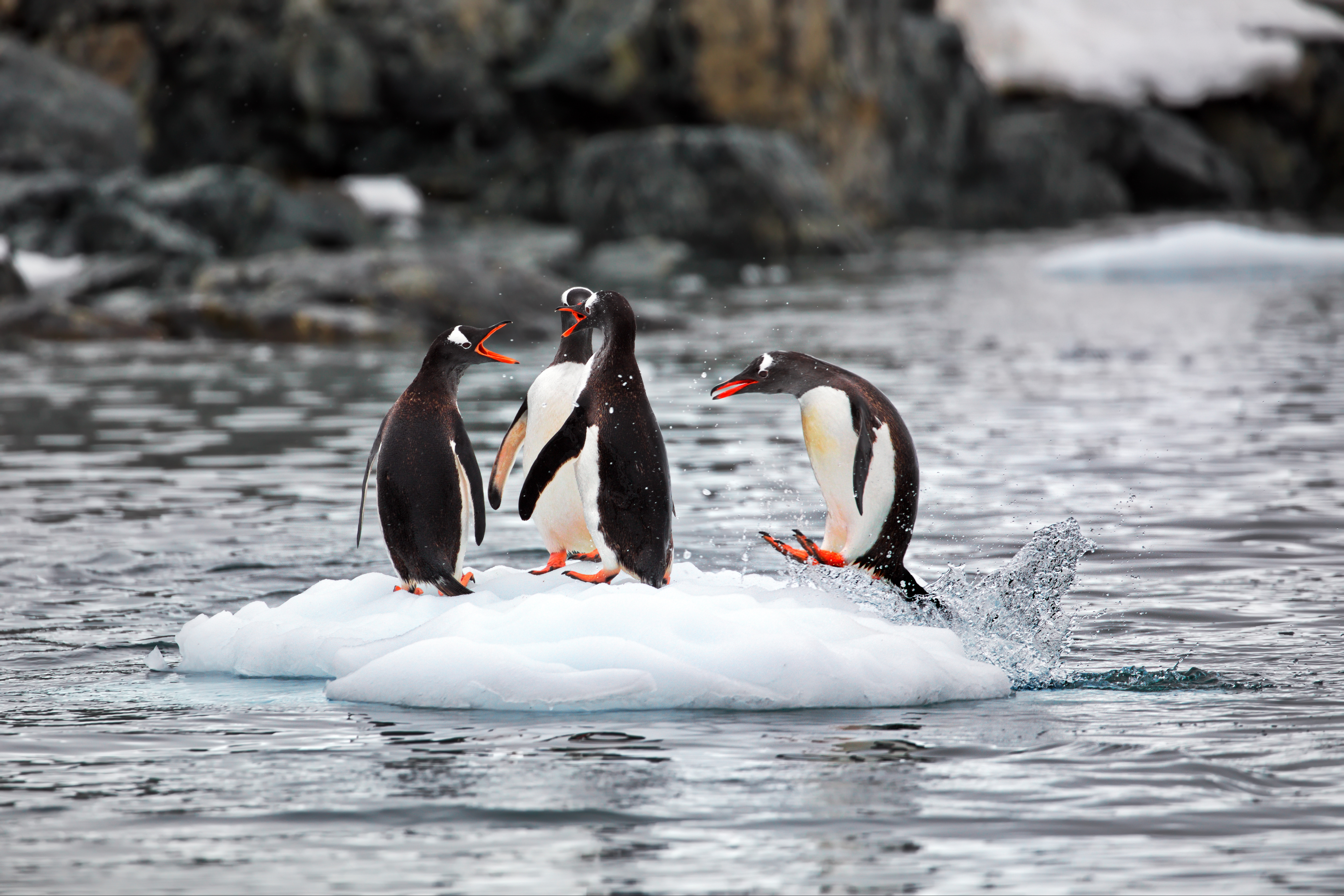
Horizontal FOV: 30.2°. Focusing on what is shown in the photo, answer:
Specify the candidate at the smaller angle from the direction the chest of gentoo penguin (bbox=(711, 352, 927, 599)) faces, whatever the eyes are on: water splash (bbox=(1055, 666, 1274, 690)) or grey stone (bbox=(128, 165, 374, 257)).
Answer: the grey stone

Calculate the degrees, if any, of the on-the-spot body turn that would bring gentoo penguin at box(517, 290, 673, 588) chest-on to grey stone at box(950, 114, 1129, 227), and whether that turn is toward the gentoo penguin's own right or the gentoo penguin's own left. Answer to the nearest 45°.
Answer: approximately 45° to the gentoo penguin's own right

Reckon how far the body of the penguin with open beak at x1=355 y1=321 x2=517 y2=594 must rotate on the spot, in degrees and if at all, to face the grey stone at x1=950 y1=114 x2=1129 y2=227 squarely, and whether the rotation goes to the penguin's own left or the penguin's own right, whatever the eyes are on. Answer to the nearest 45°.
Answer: approximately 45° to the penguin's own left

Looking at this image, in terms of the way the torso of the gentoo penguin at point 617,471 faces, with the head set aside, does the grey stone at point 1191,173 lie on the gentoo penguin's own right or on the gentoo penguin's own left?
on the gentoo penguin's own right

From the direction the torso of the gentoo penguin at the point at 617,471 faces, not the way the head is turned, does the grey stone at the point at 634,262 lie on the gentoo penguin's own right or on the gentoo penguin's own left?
on the gentoo penguin's own right

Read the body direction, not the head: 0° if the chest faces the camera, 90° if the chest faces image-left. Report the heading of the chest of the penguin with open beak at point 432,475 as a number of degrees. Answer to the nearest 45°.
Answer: approximately 225°

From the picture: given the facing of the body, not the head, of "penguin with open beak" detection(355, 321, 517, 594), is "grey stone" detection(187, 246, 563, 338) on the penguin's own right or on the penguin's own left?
on the penguin's own left

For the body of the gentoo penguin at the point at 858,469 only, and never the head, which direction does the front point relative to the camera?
to the viewer's left

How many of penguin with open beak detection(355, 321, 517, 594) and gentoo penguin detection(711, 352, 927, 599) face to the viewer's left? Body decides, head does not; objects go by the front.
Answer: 1

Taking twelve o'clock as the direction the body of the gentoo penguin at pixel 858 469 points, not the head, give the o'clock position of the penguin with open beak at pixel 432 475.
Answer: The penguin with open beak is roughly at 12 o'clock from the gentoo penguin.

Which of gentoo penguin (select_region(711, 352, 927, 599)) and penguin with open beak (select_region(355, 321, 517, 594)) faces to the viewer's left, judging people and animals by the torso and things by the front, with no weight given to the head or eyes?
the gentoo penguin

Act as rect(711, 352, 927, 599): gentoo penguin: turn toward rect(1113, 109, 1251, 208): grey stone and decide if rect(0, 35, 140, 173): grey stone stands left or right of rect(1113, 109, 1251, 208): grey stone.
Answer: left

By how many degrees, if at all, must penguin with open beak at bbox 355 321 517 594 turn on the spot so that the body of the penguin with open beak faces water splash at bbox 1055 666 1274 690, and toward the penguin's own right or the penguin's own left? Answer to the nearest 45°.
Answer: approximately 90° to the penguin's own right

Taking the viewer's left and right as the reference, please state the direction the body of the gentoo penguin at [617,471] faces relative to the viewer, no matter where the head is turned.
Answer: facing away from the viewer and to the left of the viewer

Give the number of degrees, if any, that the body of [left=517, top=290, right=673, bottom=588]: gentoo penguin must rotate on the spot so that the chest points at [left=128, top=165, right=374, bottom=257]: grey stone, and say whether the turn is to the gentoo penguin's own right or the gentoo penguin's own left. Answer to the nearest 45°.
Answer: approximately 45° to the gentoo penguin's own right
